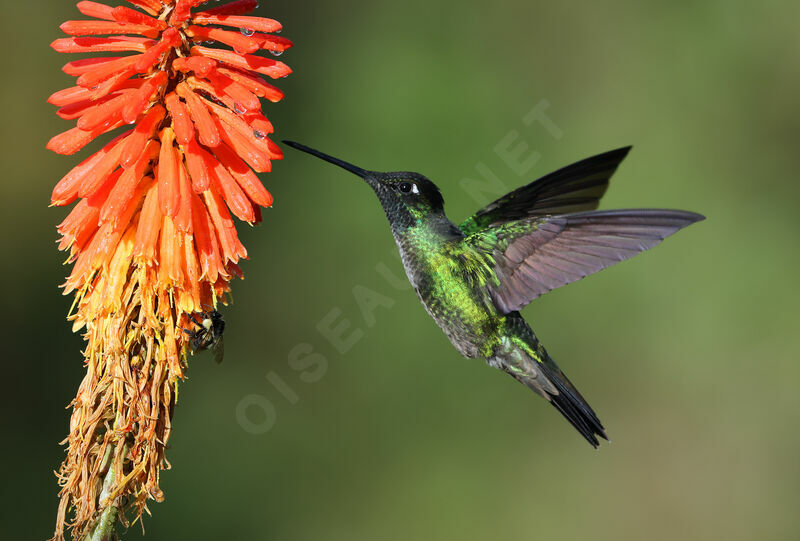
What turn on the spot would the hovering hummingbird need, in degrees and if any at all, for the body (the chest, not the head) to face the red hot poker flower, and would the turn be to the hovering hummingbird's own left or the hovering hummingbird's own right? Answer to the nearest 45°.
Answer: approximately 45° to the hovering hummingbird's own left

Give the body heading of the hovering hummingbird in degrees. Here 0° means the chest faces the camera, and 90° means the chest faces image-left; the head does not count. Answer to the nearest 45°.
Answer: approximately 90°

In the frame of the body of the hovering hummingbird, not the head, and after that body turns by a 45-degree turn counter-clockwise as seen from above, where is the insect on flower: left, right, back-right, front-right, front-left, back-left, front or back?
front
